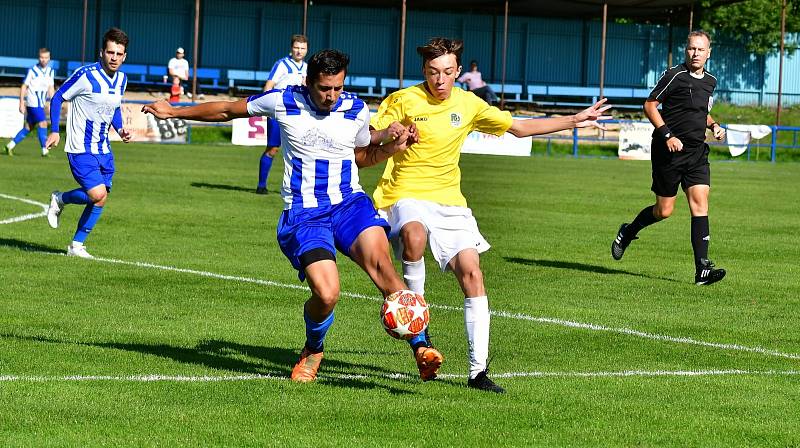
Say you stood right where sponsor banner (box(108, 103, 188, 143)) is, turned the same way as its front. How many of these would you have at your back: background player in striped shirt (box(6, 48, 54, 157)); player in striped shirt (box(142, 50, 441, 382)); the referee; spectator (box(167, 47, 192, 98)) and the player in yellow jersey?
1

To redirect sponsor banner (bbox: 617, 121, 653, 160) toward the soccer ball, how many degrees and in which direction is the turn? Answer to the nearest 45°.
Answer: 0° — it already faces it

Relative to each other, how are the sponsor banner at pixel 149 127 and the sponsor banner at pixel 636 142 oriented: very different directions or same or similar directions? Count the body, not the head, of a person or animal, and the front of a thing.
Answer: same or similar directions

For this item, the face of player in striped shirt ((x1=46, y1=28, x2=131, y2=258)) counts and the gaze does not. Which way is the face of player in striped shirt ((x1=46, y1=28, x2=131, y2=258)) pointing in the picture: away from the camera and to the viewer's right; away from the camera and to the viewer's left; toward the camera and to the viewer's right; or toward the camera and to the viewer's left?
toward the camera and to the viewer's right

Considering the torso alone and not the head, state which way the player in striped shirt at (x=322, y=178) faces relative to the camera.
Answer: toward the camera

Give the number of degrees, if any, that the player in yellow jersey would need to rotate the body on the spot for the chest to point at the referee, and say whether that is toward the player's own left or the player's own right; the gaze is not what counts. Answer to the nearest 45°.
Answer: approximately 135° to the player's own left

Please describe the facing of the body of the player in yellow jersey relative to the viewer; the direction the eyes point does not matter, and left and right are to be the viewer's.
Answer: facing the viewer

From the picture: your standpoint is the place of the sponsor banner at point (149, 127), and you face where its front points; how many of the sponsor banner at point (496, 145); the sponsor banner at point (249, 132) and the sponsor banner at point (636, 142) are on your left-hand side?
3

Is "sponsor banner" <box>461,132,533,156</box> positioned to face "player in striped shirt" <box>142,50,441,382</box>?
yes

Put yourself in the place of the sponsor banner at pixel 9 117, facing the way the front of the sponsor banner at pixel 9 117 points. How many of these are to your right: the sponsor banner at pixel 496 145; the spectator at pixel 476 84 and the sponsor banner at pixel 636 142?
0

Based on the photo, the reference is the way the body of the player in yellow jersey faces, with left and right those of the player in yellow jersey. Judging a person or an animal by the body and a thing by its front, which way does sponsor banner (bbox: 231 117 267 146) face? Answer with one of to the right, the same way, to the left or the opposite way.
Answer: the same way

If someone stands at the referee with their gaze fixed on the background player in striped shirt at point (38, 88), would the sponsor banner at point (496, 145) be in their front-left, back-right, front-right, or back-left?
front-right

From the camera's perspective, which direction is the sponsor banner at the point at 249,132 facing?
toward the camera

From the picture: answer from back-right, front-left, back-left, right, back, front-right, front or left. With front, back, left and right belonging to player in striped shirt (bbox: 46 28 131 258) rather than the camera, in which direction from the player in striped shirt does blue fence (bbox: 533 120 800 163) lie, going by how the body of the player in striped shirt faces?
left

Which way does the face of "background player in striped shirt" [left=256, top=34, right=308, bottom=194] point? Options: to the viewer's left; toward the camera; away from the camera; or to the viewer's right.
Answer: toward the camera

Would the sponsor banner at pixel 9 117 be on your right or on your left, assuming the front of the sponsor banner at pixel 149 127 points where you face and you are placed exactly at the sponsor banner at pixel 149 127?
on your right
